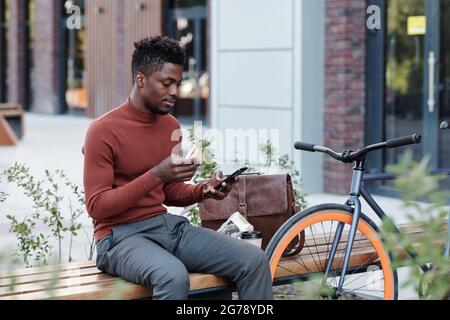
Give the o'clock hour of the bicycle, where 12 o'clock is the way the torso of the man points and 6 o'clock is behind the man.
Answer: The bicycle is roughly at 10 o'clock from the man.

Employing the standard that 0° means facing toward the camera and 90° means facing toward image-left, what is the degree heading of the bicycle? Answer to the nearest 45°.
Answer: approximately 45°

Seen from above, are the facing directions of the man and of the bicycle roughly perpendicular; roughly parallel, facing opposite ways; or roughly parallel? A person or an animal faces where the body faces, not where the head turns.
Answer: roughly perpendicular

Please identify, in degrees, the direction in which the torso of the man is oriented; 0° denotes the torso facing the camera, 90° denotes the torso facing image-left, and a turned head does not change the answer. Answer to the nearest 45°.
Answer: approximately 315°

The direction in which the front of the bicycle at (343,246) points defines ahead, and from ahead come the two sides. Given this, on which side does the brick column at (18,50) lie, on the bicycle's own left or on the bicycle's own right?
on the bicycle's own right

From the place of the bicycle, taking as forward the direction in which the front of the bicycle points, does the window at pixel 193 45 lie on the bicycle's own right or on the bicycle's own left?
on the bicycle's own right
